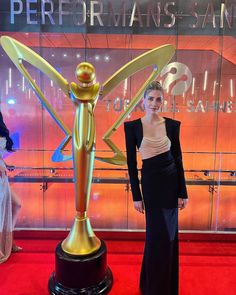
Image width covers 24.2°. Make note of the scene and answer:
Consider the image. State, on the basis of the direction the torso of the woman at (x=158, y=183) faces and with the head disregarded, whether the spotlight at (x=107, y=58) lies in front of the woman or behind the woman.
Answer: behind

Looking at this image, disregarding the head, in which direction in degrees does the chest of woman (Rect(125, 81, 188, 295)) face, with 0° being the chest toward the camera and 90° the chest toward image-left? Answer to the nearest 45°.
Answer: approximately 0°
